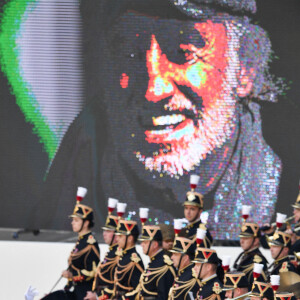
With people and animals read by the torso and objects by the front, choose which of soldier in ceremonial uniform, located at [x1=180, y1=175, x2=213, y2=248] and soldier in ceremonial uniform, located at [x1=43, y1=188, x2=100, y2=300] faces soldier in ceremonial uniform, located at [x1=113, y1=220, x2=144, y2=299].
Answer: soldier in ceremonial uniform, located at [x1=180, y1=175, x2=213, y2=248]

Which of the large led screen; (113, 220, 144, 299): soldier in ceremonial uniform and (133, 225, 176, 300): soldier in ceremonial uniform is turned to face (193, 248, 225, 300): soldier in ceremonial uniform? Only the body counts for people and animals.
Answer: the large led screen

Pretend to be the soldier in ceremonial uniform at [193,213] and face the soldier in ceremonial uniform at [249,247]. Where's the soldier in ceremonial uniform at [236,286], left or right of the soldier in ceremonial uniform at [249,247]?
right

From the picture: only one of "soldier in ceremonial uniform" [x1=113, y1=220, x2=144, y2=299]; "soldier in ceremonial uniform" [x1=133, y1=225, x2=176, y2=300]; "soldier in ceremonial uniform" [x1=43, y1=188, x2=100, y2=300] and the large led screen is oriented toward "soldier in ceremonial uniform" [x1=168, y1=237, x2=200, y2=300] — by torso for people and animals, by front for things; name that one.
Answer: the large led screen

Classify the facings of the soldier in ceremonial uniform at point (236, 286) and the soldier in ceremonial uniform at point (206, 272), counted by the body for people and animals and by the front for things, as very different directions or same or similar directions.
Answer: same or similar directions

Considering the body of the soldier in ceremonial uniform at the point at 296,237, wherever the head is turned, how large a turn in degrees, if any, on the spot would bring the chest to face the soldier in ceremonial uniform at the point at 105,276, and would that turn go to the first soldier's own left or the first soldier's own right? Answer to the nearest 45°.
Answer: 0° — they already face them

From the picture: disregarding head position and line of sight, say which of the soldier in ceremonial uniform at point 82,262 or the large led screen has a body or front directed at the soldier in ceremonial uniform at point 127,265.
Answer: the large led screen

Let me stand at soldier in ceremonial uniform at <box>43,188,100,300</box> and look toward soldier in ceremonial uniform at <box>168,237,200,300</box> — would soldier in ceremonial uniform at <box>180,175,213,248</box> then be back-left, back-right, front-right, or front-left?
front-left

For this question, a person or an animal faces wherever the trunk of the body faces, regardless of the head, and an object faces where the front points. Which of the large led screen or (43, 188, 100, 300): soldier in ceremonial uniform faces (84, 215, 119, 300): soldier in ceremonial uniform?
the large led screen

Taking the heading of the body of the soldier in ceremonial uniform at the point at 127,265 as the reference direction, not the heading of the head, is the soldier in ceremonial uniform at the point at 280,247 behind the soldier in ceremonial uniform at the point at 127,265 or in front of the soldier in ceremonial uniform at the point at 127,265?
behind

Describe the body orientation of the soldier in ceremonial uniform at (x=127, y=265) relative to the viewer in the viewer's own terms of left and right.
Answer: facing to the left of the viewer

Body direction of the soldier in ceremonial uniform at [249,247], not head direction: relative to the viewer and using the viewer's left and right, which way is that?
facing the viewer and to the left of the viewer

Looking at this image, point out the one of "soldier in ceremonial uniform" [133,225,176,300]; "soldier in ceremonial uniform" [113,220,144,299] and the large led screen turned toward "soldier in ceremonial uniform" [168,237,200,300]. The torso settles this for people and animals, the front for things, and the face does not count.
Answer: the large led screen

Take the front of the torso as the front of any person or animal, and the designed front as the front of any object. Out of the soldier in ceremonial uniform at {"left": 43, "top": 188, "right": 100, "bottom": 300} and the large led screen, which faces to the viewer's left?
the soldier in ceremonial uniform

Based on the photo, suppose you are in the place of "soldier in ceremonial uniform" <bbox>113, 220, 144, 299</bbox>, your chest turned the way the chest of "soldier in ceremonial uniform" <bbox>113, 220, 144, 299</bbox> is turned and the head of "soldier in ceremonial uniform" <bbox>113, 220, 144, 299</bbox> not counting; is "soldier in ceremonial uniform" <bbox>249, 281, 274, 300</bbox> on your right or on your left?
on your left

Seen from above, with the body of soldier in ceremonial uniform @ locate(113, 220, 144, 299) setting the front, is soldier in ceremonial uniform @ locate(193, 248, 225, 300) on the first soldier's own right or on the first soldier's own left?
on the first soldier's own left

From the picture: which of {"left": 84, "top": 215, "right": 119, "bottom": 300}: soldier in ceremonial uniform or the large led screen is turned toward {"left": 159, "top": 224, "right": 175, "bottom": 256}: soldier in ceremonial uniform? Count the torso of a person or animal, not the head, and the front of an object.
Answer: the large led screen

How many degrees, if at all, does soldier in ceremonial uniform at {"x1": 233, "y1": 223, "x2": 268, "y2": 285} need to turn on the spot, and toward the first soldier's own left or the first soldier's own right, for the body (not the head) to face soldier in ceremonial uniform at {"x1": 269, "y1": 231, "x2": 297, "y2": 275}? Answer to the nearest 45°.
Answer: approximately 90° to the first soldier's own left
